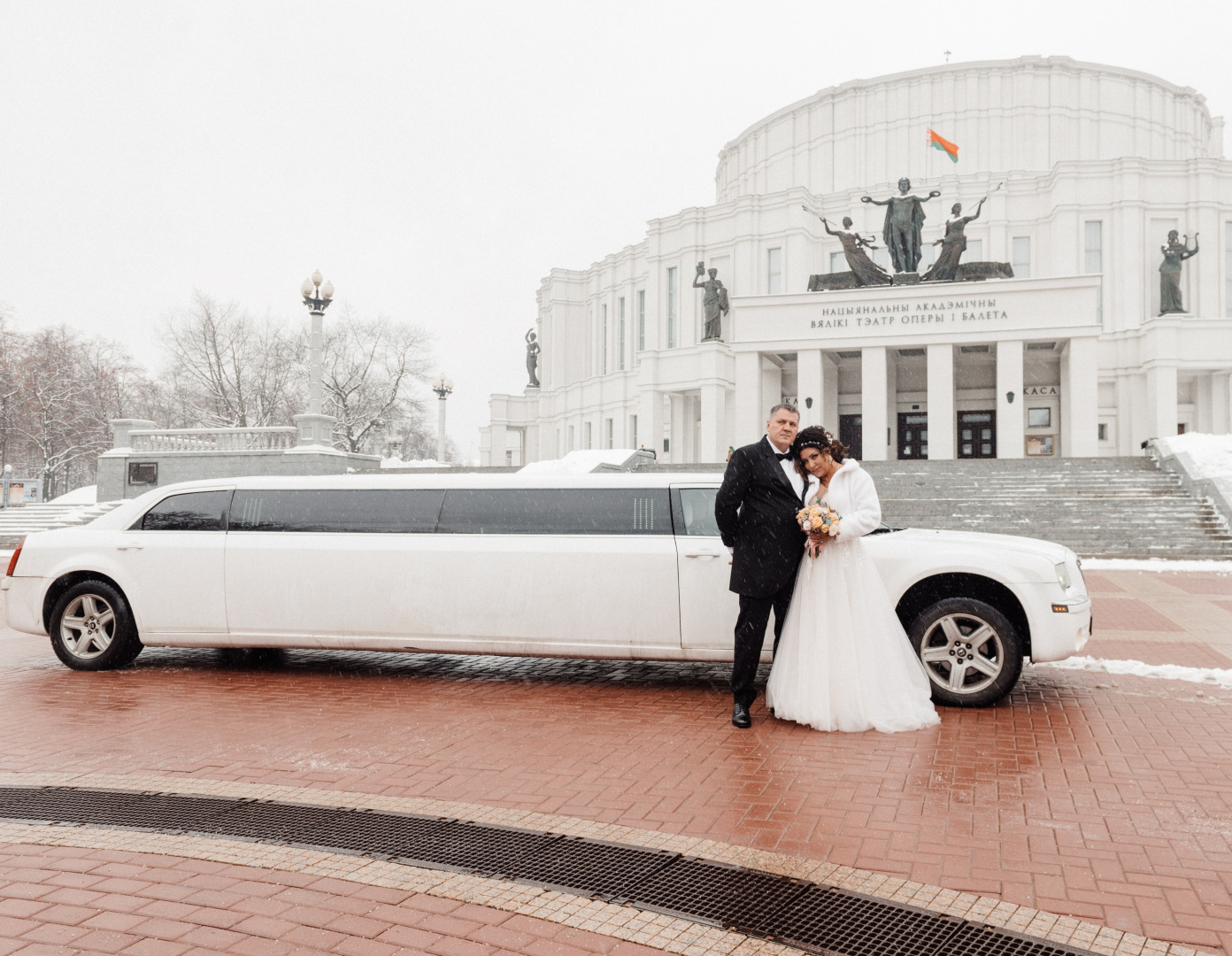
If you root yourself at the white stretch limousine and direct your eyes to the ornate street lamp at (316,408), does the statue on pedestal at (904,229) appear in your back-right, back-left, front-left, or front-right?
front-right

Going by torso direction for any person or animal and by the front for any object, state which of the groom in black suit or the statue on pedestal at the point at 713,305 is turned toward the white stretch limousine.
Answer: the statue on pedestal

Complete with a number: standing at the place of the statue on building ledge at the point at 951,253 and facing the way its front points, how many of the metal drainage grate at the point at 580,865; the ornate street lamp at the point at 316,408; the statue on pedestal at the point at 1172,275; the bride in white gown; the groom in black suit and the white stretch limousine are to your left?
1

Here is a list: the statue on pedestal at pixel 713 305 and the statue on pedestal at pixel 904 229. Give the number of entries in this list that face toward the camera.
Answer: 2

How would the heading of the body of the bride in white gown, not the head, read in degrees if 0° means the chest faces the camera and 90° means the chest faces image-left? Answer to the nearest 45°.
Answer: approximately 45°

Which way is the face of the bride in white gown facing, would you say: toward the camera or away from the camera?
toward the camera

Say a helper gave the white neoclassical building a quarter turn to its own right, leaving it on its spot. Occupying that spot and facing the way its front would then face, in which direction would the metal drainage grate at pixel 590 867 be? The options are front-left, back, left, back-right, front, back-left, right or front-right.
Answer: left

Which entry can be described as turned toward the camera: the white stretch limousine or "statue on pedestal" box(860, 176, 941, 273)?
the statue on pedestal

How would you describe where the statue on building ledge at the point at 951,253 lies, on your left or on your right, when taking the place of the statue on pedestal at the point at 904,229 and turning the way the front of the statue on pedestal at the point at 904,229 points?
on your left

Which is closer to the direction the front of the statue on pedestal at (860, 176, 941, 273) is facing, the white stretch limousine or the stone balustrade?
the white stretch limousine

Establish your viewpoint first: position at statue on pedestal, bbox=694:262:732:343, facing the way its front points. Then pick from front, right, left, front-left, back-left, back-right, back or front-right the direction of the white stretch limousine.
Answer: front

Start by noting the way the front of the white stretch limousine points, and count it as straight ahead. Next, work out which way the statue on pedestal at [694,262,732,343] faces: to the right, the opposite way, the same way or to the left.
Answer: to the right

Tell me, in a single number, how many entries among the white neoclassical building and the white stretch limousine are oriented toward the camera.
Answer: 1

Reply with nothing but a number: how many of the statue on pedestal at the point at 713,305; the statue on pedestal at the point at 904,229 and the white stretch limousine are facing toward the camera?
2

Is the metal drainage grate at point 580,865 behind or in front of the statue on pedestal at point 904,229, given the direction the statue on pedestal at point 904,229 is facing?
in front

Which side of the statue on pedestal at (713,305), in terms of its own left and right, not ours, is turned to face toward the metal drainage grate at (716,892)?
front

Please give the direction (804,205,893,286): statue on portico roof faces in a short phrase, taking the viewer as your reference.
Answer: facing the viewer and to the left of the viewer

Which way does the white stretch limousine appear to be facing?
to the viewer's right

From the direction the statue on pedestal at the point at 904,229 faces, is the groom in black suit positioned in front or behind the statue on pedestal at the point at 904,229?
in front

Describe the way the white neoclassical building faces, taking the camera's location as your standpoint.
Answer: facing the viewer
